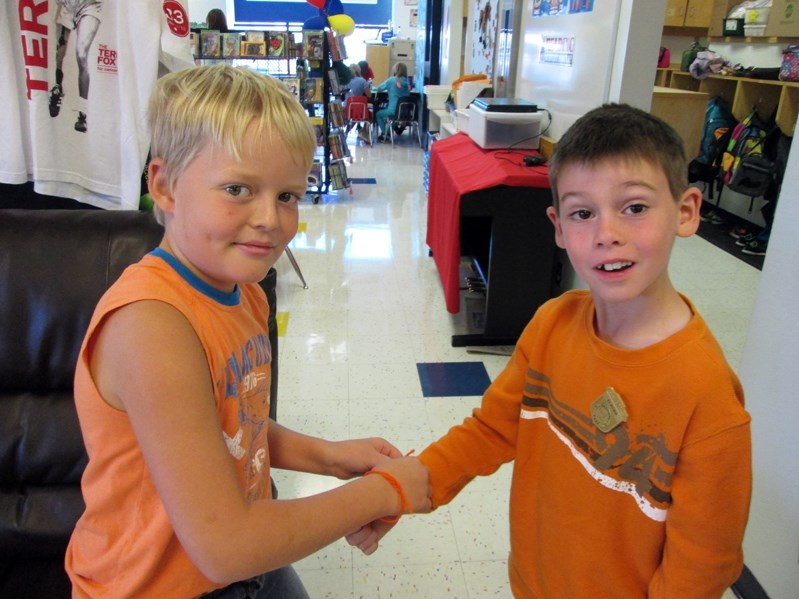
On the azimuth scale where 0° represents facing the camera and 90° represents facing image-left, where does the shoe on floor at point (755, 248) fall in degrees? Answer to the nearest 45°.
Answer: approximately 90°

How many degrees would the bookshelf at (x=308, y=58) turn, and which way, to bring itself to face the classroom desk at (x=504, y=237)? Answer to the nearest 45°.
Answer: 0° — it already faces it
